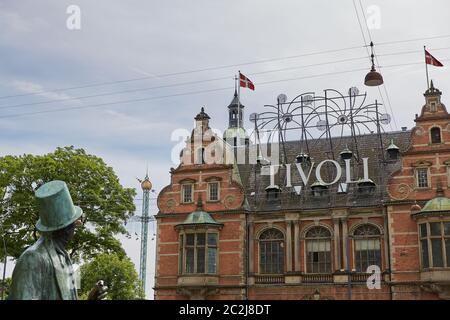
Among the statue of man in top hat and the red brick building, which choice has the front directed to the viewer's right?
the statue of man in top hat

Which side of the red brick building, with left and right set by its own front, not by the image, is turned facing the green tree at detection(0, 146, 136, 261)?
right

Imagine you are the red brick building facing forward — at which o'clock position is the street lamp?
The street lamp is roughly at 11 o'clock from the red brick building.

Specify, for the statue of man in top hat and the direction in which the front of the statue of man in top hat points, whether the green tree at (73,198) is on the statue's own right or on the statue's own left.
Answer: on the statue's own left

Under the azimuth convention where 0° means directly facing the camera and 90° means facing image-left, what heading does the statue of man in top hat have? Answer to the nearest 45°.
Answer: approximately 270°

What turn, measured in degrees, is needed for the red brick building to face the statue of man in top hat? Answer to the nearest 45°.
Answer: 0° — it already faces it

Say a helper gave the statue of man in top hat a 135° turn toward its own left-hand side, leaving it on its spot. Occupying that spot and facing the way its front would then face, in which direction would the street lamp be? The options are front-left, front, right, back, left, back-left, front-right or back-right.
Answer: right

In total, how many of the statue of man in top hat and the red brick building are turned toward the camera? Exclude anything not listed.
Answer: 1

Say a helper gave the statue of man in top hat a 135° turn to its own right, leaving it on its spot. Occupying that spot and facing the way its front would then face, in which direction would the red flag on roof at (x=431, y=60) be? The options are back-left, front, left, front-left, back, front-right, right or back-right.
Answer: back

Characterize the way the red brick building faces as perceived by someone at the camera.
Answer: facing the viewer
